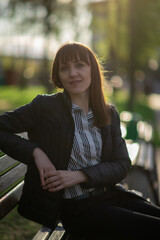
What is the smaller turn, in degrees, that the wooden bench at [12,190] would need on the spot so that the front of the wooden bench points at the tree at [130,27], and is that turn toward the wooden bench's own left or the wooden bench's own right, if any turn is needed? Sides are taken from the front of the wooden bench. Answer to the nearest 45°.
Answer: approximately 135° to the wooden bench's own left

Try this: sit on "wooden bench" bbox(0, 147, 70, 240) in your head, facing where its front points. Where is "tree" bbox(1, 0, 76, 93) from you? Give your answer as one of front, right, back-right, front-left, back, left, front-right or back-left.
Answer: back-left

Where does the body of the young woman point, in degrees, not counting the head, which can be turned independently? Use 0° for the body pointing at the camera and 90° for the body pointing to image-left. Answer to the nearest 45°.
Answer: approximately 315°

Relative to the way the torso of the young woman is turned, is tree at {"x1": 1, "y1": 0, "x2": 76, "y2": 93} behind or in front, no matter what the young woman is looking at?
behind

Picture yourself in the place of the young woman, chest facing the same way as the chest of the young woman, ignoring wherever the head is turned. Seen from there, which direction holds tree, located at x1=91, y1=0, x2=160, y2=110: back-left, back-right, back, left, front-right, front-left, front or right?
back-left

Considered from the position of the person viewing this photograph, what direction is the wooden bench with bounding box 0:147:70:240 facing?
facing the viewer and to the right of the viewer

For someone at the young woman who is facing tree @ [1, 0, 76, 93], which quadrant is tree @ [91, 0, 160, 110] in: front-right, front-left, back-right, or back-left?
front-right
